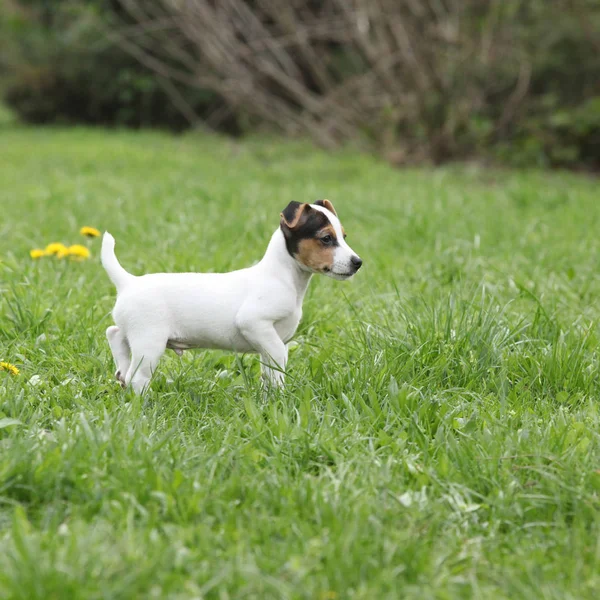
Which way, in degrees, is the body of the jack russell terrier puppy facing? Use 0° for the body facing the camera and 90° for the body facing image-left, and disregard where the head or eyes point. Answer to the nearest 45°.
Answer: approximately 270°

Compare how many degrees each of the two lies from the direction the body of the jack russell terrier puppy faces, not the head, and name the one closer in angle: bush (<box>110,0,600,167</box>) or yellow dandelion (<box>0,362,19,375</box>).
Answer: the bush

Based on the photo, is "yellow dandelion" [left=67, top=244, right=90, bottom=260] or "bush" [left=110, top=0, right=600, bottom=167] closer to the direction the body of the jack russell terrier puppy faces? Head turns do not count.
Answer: the bush

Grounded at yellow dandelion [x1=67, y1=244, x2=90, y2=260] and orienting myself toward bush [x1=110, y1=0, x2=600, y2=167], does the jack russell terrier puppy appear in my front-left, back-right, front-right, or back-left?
back-right

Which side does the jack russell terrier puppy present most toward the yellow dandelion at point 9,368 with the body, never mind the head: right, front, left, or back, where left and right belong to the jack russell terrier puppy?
back
